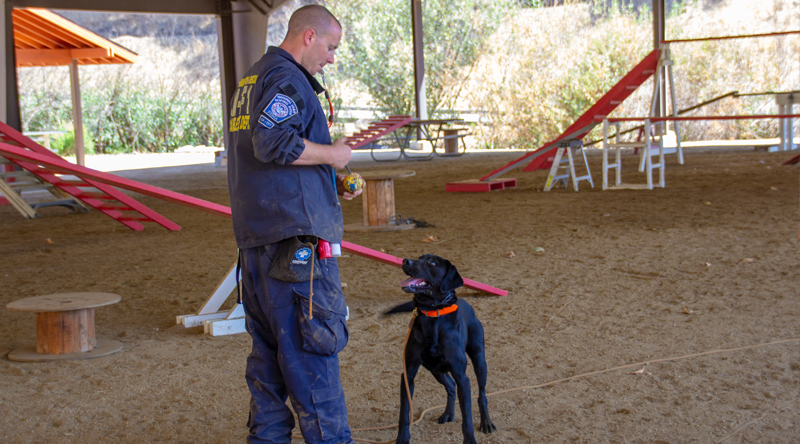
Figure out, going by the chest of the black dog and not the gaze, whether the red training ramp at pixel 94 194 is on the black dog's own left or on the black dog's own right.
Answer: on the black dog's own right

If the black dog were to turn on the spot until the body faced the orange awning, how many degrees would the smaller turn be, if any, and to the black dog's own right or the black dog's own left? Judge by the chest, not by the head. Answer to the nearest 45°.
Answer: approximately 90° to the black dog's own right

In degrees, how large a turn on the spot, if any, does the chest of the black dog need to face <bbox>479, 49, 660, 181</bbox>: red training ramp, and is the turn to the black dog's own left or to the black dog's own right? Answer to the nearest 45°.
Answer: approximately 135° to the black dog's own right

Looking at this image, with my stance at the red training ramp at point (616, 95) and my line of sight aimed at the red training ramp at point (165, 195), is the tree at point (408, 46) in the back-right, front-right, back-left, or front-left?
back-right

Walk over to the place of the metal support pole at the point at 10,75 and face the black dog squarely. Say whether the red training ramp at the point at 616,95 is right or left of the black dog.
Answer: left

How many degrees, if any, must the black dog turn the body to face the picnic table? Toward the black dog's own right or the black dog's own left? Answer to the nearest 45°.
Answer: approximately 135° to the black dog's own right

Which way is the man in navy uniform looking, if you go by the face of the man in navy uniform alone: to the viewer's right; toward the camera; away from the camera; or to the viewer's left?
to the viewer's right

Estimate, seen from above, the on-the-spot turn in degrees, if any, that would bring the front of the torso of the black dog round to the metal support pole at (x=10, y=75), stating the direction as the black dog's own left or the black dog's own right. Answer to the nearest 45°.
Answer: approximately 90° to the black dog's own right

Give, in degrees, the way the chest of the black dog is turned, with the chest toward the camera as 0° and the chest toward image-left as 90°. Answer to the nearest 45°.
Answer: approximately 45°

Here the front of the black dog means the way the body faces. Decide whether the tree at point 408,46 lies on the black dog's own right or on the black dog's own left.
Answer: on the black dog's own right
